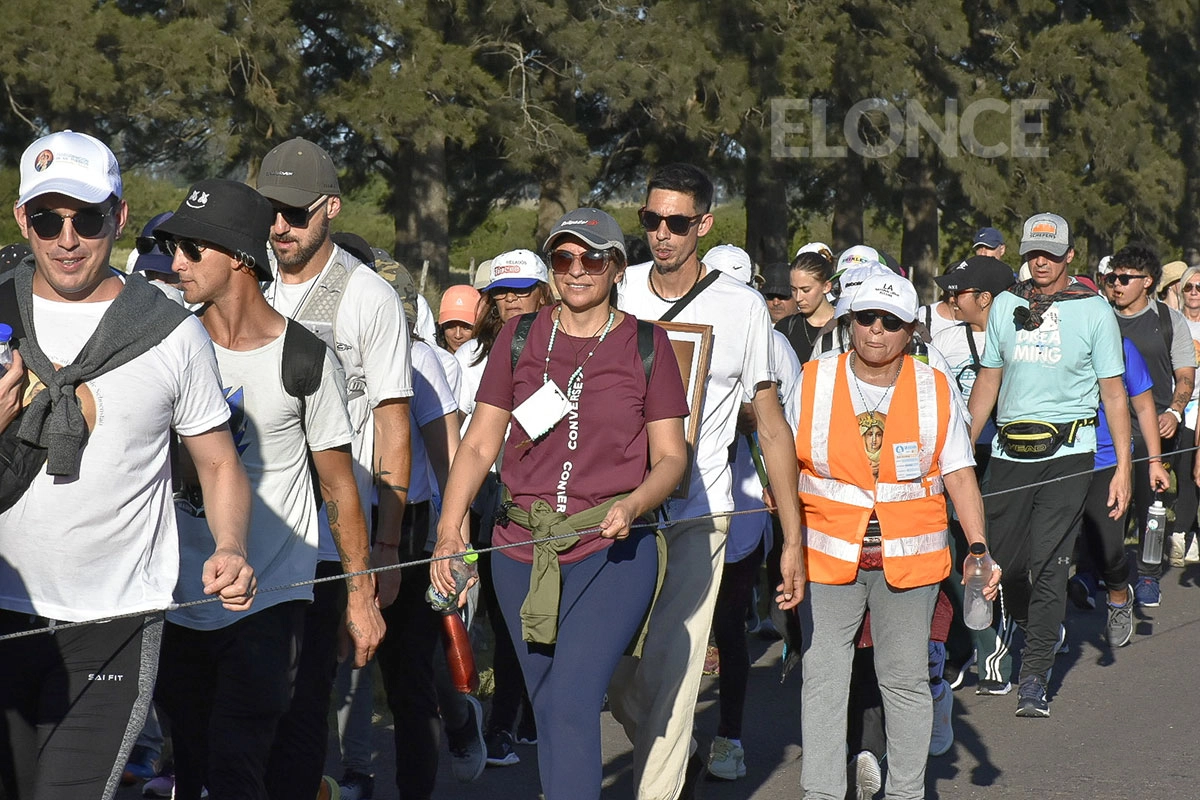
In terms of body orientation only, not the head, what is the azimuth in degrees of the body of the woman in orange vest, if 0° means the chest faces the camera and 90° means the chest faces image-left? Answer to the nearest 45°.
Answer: approximately 0°

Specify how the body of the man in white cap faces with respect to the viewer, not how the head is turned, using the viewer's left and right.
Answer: facing the viewer and to the left of the viewer

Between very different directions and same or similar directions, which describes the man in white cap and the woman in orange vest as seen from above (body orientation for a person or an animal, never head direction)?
same or similar directions

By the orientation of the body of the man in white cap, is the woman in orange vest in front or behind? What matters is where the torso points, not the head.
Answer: behind

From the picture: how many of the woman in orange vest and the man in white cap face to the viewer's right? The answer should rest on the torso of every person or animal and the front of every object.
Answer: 0

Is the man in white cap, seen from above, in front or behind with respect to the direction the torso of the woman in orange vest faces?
in front

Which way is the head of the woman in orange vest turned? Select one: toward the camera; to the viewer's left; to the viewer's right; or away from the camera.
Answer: toward the camera
